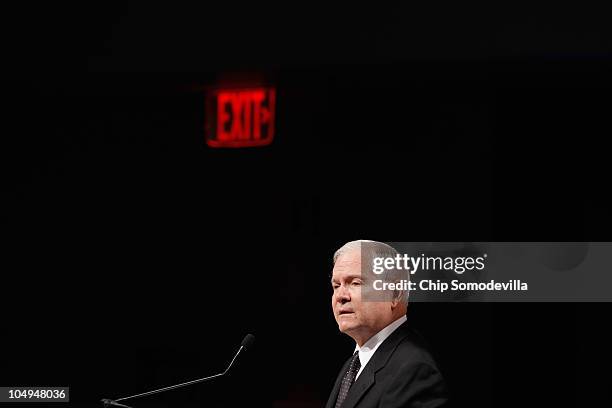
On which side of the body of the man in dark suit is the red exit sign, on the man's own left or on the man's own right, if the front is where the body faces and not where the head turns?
on the man's own right

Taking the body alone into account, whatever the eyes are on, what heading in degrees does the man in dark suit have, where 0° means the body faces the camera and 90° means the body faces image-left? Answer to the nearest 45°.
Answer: approximately 45°
